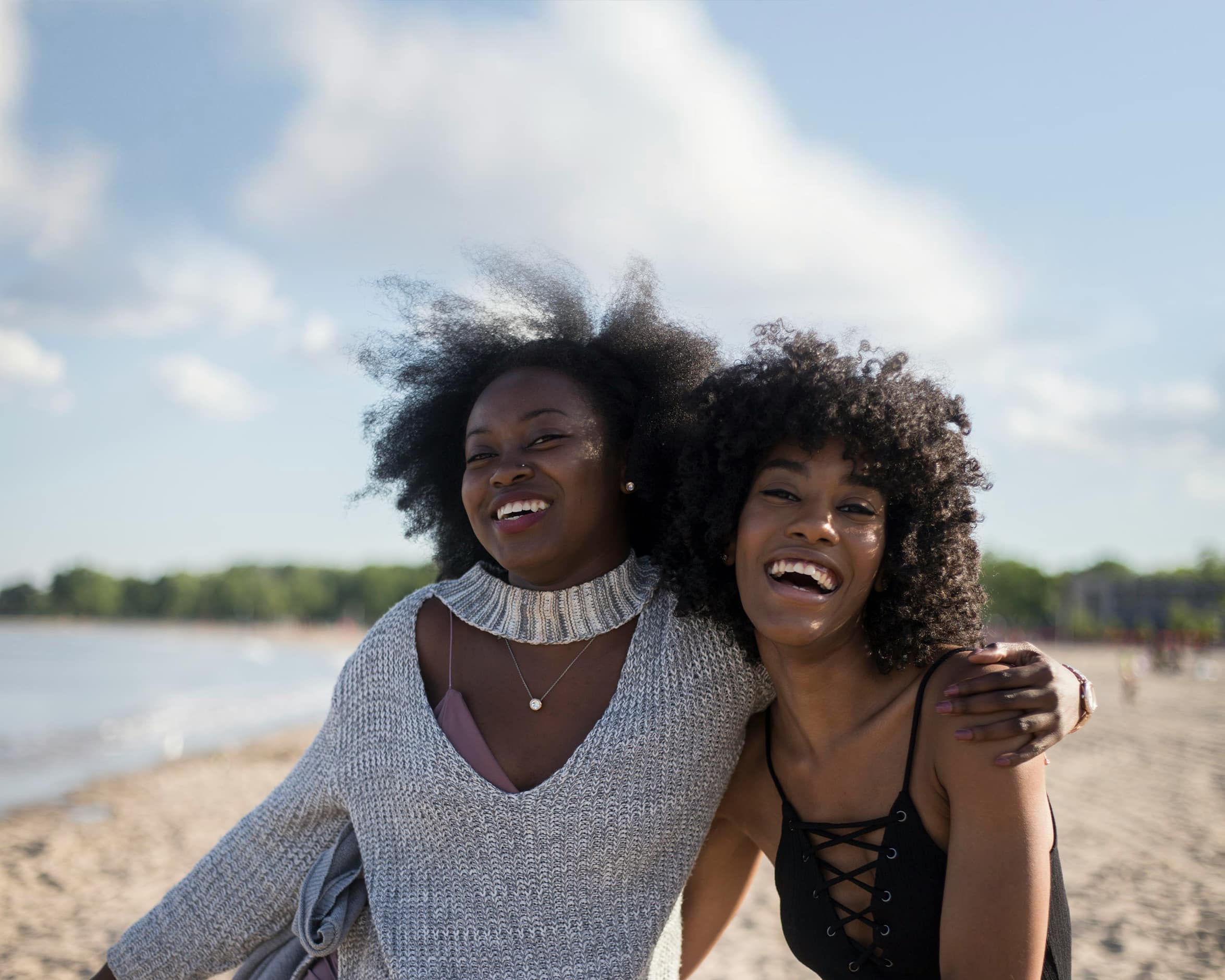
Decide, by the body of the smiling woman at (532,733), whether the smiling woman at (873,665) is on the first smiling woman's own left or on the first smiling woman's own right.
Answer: on the first smiling woman's own left

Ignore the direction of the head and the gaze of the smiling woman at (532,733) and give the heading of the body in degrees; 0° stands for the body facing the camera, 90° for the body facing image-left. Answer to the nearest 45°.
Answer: approximately 0°
